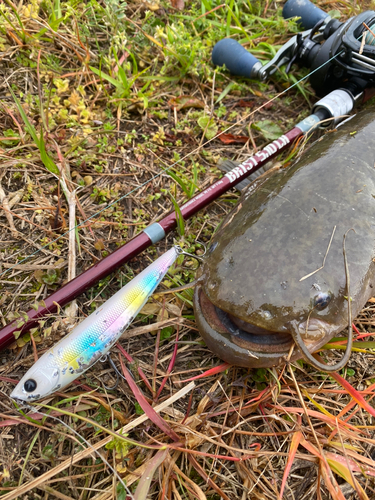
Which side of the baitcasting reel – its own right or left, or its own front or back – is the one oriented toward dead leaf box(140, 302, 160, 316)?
front

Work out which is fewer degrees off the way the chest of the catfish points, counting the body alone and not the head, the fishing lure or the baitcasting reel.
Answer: the fishing lure

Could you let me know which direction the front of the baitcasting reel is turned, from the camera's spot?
facing the viewer and to the left of the viewer

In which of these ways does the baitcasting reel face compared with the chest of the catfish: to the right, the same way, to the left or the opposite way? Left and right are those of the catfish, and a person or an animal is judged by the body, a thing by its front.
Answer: the same way

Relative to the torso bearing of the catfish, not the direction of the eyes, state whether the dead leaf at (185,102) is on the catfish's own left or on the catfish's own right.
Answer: on the catfish's own right

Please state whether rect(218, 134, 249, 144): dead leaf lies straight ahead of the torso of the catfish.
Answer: no

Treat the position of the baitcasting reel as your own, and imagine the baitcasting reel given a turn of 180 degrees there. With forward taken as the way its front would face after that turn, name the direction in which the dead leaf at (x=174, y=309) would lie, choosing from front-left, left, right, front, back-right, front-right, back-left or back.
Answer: back

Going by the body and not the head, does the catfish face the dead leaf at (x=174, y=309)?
no

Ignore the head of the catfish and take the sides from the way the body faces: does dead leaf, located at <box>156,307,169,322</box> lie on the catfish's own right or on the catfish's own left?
on the catfish's own right

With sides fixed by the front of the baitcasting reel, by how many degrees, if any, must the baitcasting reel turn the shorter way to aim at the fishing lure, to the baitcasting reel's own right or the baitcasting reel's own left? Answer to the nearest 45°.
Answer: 0° — it already faces it

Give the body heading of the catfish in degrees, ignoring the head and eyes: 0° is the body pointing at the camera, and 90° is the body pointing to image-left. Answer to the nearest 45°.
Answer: approximately 45°

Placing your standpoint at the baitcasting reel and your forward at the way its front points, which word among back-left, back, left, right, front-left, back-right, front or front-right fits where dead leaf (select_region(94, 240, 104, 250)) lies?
front

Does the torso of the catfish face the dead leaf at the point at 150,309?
no

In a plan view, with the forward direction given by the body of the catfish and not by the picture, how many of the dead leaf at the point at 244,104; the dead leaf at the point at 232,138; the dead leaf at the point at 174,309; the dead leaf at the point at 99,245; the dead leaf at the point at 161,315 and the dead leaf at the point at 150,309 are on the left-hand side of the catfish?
0

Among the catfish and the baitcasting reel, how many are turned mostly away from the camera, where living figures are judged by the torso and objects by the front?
0

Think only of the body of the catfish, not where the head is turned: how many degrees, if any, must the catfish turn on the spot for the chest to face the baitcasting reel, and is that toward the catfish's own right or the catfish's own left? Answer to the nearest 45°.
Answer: approximately 180°
